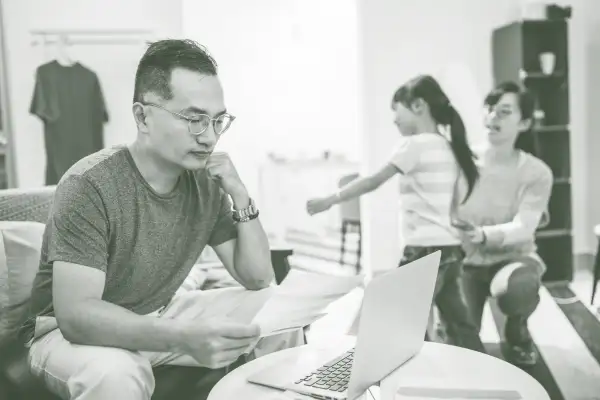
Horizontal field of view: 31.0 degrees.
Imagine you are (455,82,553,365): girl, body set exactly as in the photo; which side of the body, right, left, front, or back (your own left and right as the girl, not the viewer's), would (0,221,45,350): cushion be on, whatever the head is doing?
front

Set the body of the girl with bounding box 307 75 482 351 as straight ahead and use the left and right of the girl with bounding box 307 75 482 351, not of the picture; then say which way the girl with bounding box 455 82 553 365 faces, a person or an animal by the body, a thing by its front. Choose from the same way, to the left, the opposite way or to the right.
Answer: to the left

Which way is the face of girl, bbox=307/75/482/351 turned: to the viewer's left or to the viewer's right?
to the viewer's left

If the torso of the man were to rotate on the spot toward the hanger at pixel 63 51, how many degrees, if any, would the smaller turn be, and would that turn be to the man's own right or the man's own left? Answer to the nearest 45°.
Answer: approximately 135° to the man's own left

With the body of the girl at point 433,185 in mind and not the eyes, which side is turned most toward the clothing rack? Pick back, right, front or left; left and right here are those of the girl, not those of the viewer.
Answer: front

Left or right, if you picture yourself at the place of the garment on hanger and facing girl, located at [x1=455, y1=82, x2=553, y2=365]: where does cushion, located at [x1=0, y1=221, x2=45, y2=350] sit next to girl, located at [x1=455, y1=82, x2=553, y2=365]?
right

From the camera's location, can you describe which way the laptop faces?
facing away from the viewer and to the left of the viewer

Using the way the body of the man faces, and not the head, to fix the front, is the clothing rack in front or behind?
behind

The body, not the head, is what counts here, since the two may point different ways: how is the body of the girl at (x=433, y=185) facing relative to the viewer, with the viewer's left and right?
facing away from the viewer and to the left of the viewer

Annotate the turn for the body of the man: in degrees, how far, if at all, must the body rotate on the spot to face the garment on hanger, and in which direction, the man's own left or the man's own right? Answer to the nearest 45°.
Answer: approximately 135° to the man's own left

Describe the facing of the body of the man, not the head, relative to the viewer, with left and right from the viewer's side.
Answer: facing the viewer and to the right of the viewer

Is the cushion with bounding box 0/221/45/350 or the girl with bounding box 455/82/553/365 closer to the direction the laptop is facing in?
the cushion
